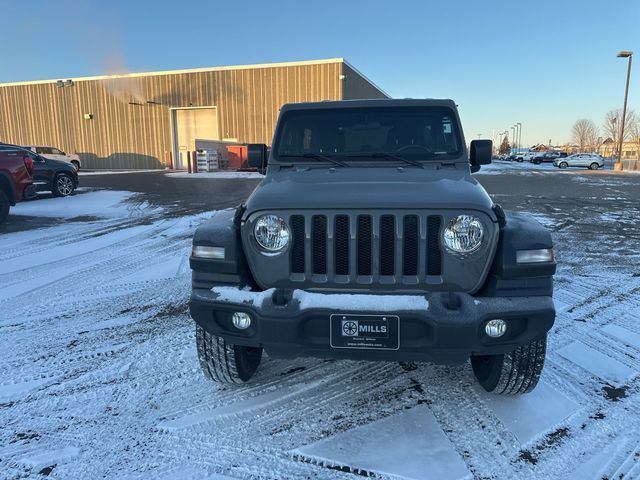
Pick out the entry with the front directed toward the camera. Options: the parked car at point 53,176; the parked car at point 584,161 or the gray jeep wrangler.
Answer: the gray jeep wrangler

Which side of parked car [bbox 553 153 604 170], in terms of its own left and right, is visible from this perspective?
left

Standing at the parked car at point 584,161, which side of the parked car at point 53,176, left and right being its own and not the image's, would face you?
front

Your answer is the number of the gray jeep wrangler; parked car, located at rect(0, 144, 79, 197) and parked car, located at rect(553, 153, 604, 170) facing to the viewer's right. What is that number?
1

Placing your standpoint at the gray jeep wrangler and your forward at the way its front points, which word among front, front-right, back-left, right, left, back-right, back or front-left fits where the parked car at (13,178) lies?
back-right

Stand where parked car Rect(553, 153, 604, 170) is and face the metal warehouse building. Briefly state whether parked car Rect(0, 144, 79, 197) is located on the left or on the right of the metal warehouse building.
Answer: left

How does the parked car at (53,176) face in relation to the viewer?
to the viewer's right

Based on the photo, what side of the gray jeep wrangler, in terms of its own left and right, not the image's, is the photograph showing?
front

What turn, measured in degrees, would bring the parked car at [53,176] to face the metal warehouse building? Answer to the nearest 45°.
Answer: approximately 90° to its left

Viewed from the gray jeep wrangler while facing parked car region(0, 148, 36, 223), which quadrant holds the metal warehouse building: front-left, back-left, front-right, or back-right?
front-right

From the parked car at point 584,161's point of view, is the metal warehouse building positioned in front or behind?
in front

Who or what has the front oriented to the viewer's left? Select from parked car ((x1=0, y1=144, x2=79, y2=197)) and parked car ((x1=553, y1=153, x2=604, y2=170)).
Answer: parked car ((x1=553, y1=153, x2=604, y2=170))

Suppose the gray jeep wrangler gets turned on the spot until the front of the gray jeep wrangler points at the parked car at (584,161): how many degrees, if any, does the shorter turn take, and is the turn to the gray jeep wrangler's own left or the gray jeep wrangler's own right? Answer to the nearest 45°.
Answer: approximately 135° to the gray jeep wrangler's own left
